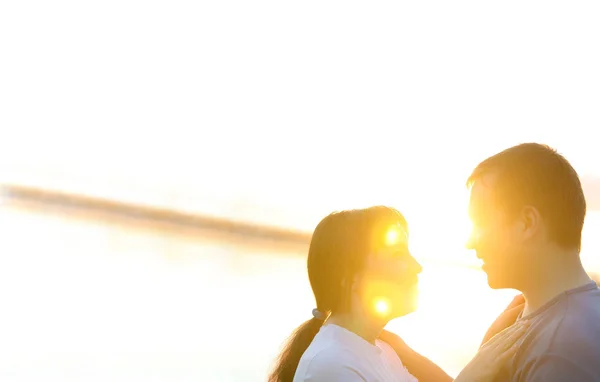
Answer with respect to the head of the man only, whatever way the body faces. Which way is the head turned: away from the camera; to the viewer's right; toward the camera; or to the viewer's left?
to the viewer's left

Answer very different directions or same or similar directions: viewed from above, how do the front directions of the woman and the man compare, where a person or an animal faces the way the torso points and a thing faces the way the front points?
very different directions

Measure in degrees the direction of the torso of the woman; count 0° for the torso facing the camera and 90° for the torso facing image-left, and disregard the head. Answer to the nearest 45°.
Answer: approximately 270°

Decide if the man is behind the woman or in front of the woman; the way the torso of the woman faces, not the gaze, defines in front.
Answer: in front

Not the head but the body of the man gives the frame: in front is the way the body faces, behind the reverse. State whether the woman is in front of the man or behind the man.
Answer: in front

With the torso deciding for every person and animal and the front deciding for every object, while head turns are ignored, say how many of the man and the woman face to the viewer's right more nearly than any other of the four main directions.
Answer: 1

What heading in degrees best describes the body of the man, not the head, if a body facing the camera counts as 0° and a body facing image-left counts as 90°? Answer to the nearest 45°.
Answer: approximately 90°

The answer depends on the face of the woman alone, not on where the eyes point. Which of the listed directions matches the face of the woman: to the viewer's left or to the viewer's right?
to the viewer's right
